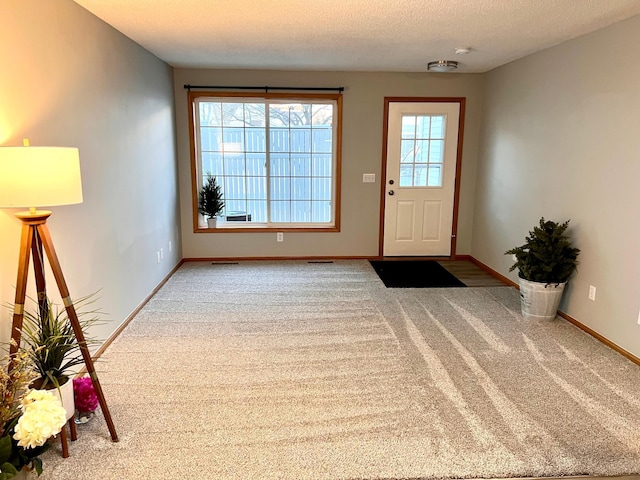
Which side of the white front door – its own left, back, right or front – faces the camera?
front

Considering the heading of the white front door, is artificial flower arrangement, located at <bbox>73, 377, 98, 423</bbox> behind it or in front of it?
in front

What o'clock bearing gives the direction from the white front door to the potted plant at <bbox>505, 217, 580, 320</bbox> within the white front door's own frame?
The potted plant is roughly at 11 o'clock from the white front door.

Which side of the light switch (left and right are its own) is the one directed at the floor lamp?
front

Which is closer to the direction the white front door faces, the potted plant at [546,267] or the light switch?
the potted plant

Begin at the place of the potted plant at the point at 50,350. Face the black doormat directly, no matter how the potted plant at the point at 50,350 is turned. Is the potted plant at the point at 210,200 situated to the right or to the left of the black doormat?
left

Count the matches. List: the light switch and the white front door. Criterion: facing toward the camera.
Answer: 2

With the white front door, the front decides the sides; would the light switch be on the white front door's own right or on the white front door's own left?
on the white front door's own right

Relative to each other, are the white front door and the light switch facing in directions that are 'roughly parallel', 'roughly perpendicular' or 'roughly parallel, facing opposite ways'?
roughly parallel

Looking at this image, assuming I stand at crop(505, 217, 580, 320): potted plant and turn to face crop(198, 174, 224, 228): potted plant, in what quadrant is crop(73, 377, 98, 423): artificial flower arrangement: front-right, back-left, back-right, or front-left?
front-left

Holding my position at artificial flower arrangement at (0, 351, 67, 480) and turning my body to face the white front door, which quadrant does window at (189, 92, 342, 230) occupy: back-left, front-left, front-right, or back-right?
front-left

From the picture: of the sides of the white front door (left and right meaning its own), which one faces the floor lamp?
front

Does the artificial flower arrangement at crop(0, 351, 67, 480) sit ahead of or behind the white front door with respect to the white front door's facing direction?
ahead

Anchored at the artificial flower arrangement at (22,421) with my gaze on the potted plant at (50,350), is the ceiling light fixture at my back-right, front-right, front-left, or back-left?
front-right

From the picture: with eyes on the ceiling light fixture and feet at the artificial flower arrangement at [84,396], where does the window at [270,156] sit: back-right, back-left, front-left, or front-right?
front-left
